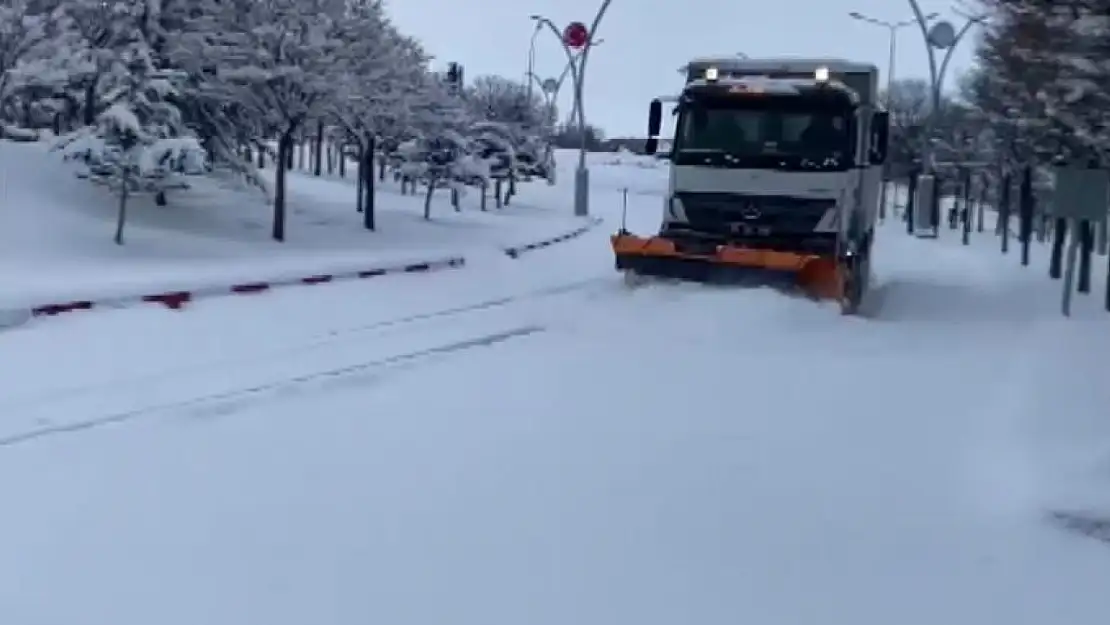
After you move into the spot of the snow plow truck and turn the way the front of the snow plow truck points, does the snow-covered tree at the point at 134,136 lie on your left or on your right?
on your right

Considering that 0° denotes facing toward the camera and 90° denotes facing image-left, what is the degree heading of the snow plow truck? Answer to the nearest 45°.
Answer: approximately 0°

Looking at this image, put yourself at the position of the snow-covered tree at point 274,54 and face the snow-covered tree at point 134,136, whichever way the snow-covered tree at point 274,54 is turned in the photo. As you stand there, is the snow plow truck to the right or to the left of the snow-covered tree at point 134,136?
left

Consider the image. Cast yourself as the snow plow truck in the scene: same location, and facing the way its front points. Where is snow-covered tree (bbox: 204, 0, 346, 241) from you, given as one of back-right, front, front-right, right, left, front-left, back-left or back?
back-right

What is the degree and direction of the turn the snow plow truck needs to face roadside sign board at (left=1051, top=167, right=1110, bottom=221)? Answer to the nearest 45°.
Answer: approximately 135° to its left
